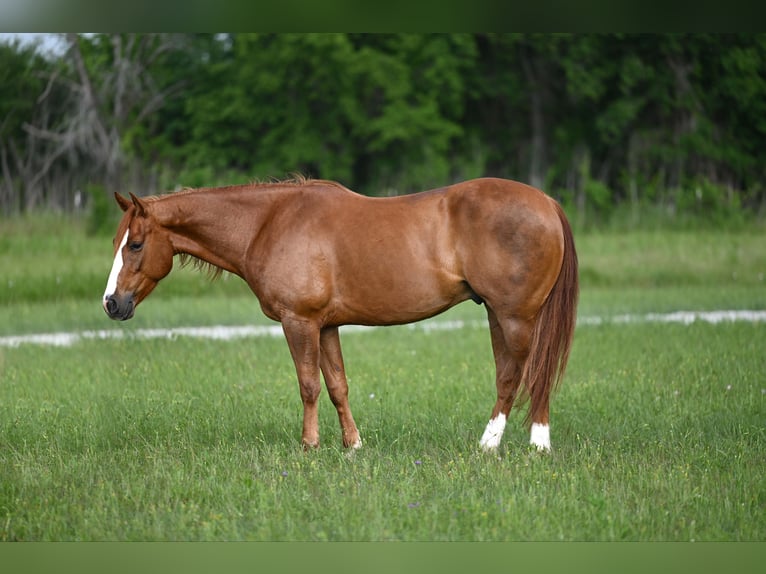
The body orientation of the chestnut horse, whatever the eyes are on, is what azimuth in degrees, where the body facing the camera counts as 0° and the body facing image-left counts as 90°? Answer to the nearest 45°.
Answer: approximately 90°
